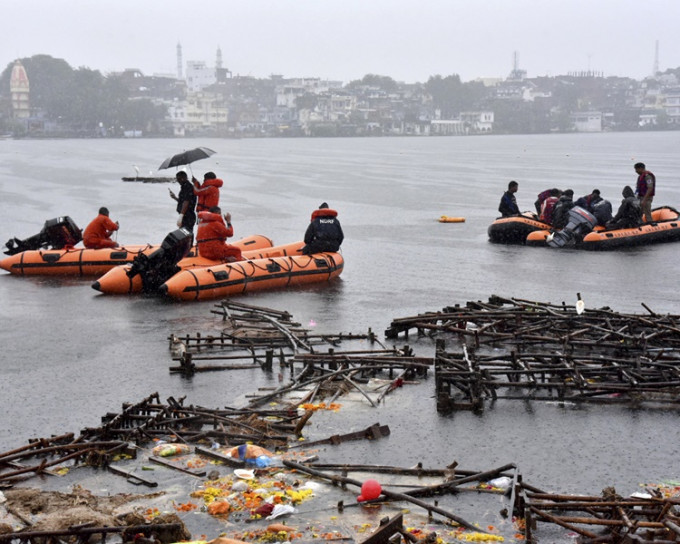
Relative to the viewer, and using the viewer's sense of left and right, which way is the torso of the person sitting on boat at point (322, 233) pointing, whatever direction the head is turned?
facing away from the viewer

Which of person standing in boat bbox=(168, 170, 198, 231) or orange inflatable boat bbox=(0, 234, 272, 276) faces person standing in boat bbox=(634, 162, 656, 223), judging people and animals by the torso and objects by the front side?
the orange inflatable boat

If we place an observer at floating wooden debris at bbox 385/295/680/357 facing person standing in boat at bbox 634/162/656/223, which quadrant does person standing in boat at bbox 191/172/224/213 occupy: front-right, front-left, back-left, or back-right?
front-left

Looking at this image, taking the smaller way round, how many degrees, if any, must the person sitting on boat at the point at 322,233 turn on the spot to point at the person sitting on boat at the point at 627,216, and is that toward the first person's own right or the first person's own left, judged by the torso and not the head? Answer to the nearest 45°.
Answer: approximately 45° to the first person's own right

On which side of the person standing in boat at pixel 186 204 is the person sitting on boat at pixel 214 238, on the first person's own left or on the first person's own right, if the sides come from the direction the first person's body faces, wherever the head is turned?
on the first person's own left

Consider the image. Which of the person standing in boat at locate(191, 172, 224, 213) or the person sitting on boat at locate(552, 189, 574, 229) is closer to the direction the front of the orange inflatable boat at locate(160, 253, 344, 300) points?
the person sitting on boat

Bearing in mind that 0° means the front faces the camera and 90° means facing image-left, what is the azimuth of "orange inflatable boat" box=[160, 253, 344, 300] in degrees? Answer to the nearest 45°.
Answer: approximately 270°

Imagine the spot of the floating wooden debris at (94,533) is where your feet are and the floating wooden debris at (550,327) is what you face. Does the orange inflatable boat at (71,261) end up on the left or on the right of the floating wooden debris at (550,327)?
left

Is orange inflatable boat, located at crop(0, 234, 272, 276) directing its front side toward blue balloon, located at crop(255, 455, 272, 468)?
no

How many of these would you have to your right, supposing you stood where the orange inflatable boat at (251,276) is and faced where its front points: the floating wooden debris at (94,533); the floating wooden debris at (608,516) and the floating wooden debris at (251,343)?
3

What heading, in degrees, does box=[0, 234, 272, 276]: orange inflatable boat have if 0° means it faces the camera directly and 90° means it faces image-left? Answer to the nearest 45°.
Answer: approximately 270°

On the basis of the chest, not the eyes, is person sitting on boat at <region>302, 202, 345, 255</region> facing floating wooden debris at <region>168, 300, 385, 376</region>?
no
